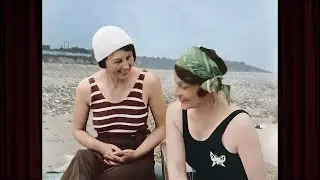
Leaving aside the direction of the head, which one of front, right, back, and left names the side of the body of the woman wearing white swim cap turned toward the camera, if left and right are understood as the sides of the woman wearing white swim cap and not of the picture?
front

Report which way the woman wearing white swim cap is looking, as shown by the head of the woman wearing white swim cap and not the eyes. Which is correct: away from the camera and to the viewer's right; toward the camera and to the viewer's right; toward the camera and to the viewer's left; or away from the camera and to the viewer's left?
toward the camera and to the viewer's right

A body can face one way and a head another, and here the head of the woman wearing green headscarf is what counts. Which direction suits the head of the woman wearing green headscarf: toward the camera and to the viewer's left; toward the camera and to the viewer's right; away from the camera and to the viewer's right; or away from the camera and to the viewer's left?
toward the camera and to the viewer's left

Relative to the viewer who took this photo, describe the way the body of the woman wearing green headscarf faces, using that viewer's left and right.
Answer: facing the viewer and to the left of the viewer

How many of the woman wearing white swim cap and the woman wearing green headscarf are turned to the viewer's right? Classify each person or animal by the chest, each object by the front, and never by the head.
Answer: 0
